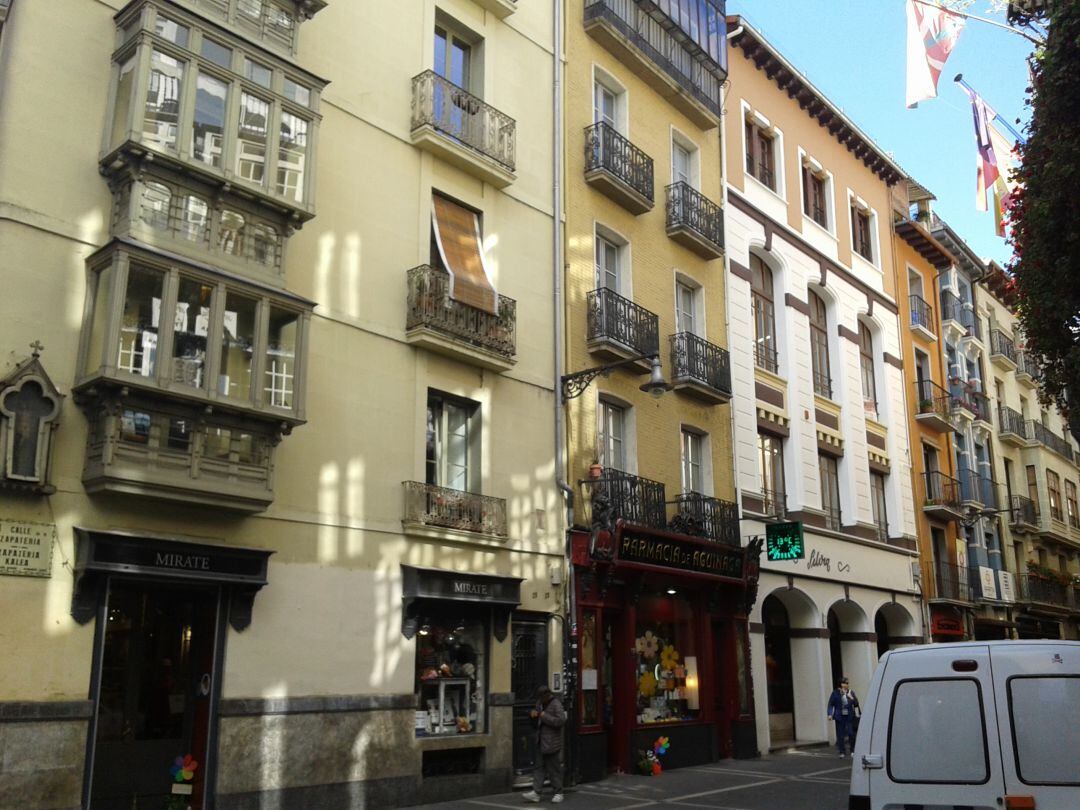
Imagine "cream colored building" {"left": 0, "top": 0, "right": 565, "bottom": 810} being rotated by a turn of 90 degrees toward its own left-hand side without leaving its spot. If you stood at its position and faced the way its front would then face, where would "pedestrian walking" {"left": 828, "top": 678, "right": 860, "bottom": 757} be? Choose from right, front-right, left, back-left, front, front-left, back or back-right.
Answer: front

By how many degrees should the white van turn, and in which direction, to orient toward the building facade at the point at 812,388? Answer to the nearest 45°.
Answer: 0° — it already faces it

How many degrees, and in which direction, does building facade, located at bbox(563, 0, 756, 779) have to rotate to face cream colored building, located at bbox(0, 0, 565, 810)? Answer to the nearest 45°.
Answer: approximately 90° to its right

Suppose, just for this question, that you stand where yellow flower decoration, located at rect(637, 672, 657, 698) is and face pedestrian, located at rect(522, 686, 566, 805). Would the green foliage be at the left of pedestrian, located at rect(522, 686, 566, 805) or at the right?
left

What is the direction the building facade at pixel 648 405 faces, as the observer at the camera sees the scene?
facing the viewer and to the right of the viewer

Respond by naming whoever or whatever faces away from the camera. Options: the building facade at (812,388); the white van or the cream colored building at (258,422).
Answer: the white van

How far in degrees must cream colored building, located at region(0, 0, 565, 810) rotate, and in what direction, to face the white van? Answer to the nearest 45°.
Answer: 0° — it already faces it

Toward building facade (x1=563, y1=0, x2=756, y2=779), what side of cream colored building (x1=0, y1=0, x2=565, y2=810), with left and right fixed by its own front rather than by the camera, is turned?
left

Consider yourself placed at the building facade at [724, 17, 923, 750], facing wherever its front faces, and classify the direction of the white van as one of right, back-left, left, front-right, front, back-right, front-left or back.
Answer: front-right

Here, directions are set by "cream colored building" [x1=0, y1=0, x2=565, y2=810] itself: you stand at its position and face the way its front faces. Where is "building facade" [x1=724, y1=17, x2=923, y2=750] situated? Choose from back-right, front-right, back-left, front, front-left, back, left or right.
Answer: left

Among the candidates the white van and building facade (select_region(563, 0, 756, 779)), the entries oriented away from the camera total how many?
1

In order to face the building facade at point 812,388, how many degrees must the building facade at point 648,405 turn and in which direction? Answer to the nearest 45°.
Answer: approximately 90° to its left

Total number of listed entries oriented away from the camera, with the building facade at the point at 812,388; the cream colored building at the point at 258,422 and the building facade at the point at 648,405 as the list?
0

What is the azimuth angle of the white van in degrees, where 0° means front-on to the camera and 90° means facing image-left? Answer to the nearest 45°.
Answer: approximately 180°
